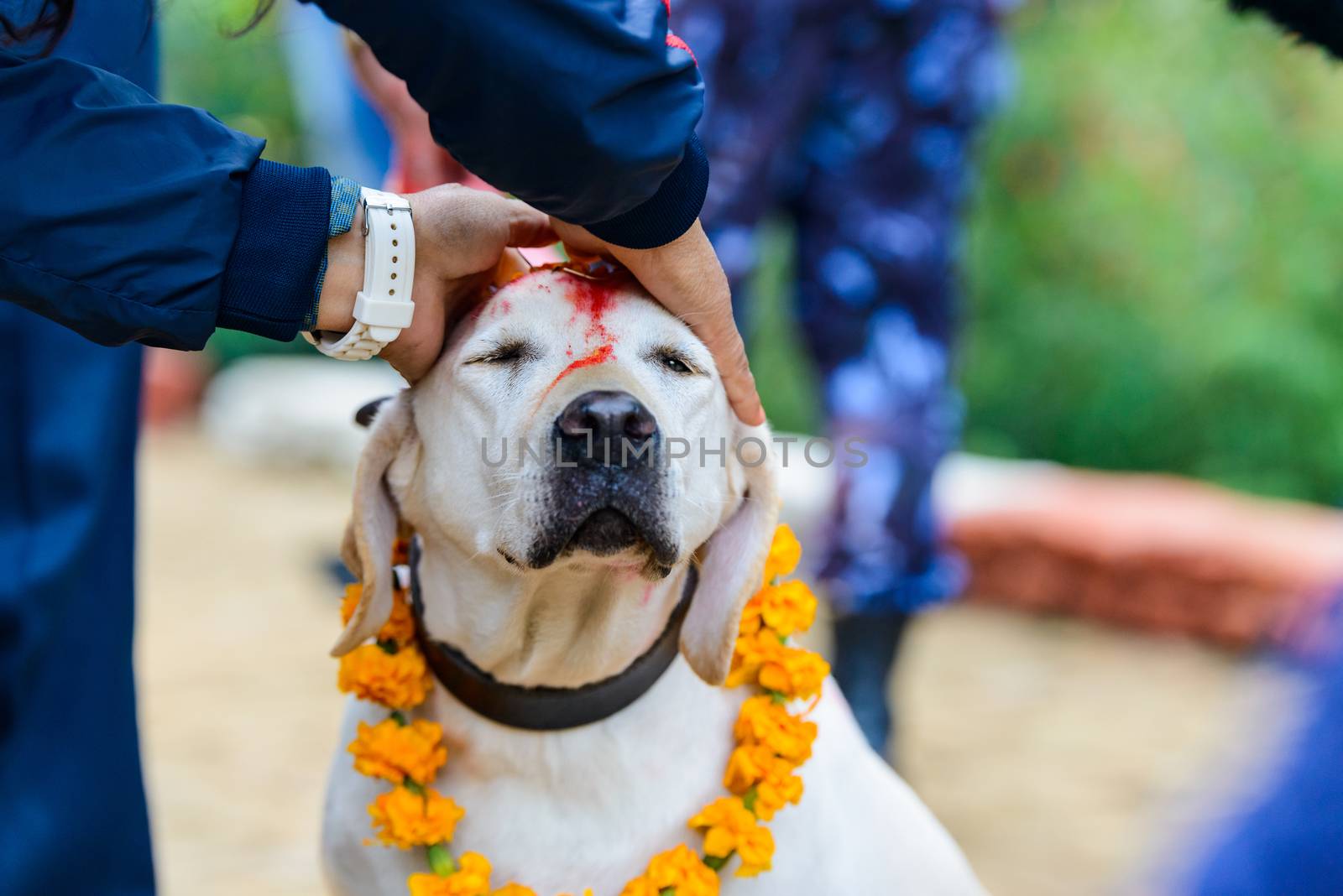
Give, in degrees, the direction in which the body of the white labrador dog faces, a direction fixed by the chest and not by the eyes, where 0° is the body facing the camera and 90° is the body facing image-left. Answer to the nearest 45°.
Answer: approximately 0°

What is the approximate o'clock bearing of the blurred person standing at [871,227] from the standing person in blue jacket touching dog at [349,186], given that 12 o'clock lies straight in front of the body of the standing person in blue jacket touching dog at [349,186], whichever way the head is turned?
the blurred person standing at [871,227] is roughly at 10 o'clock from the standing person in blue jacket touching dog at [349,186].

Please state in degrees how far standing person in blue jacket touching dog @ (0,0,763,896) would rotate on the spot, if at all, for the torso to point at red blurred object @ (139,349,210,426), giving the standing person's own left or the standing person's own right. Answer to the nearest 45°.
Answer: approximately 90° to the standing person's own left

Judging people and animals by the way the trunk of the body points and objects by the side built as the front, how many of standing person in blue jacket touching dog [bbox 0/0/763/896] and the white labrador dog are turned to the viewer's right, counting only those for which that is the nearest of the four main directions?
1

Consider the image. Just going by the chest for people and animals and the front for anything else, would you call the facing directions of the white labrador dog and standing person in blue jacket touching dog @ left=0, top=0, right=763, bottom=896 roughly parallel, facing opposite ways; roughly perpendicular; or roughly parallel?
roughly perpendicular

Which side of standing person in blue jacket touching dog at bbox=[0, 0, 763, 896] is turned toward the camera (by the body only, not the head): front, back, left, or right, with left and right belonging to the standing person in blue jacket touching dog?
right

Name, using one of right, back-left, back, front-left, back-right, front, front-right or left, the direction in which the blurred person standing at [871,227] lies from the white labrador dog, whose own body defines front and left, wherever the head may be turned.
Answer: back
